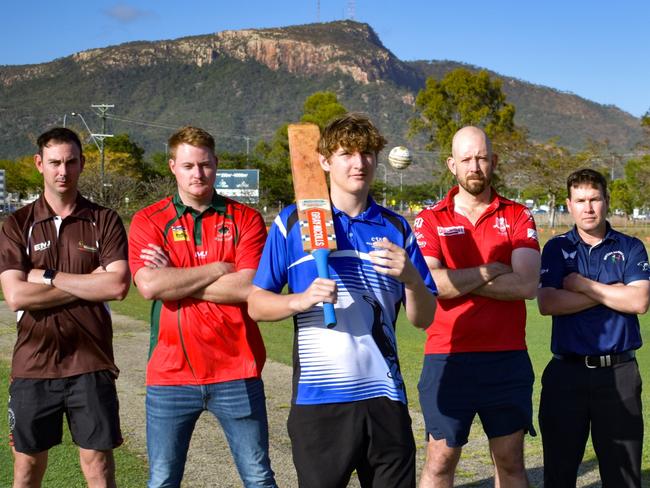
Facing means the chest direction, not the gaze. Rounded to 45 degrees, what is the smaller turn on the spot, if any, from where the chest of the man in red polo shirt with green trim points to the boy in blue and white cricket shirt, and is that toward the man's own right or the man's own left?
approximately 45° to the man's own left

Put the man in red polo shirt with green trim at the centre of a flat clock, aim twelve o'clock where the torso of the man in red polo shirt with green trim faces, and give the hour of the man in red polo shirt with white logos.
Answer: The man in red polo shirt with white logos is roughly at 9 o'clock from the man in red polo shirt with green trim.

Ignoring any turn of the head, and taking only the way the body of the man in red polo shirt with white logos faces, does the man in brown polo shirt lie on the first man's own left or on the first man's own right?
on the first man's own right
